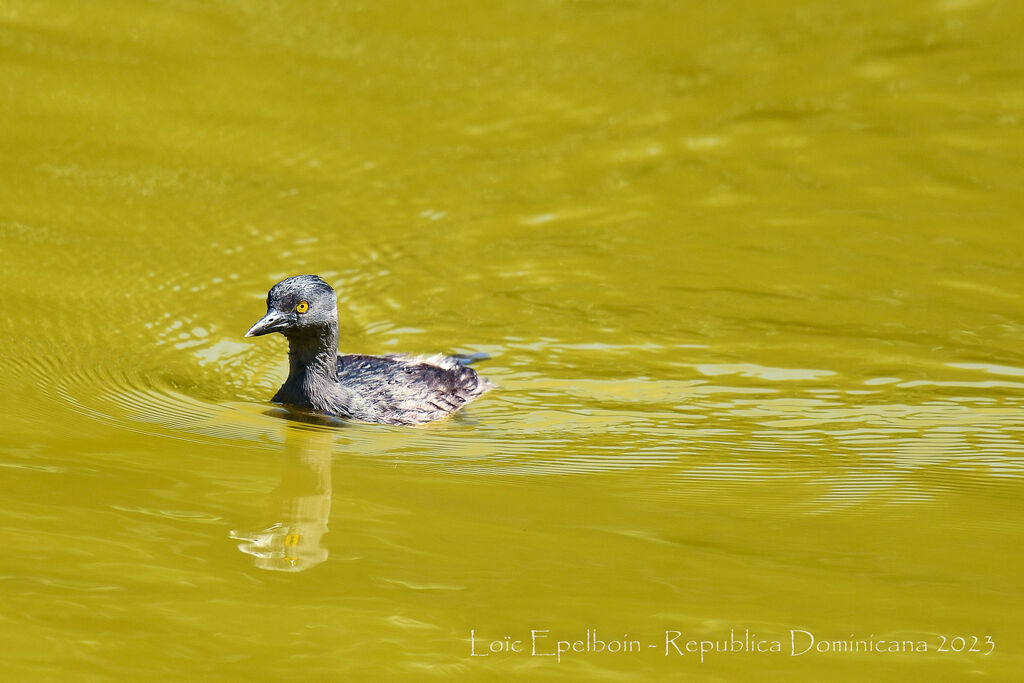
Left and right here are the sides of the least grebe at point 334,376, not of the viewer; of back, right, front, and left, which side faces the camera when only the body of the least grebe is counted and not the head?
left
